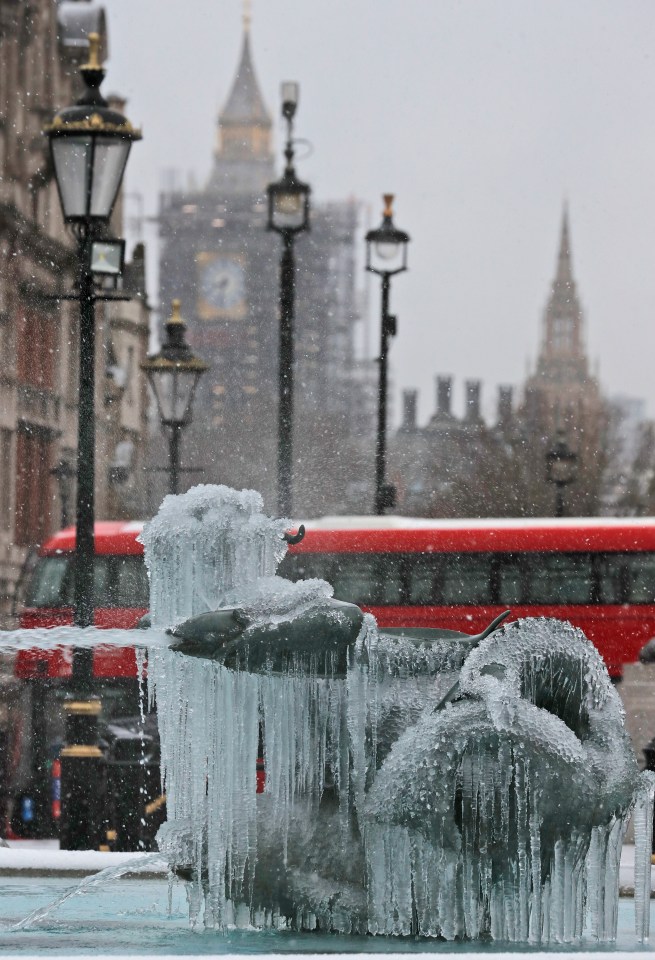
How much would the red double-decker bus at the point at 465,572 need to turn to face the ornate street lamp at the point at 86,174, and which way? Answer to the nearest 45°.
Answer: approximately 90° to its left

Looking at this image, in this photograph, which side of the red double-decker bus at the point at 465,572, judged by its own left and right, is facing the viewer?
left

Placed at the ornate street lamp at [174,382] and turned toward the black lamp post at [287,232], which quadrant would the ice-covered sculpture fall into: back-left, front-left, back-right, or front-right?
back-right

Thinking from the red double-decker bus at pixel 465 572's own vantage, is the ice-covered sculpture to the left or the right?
on its left
